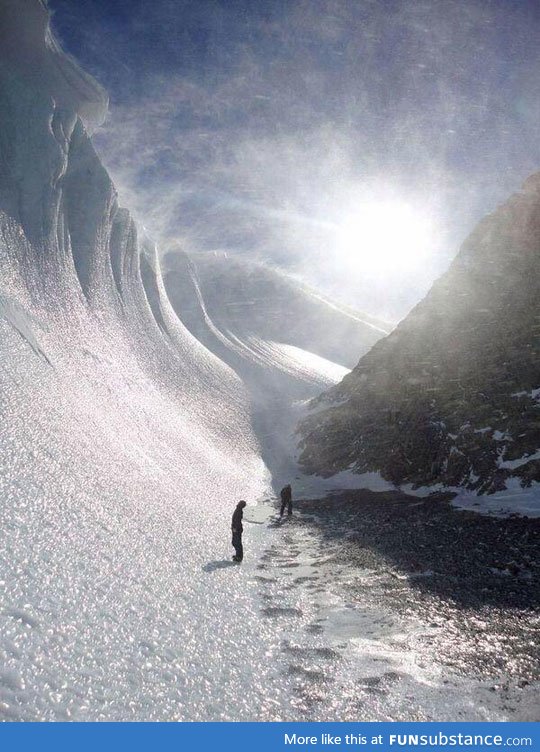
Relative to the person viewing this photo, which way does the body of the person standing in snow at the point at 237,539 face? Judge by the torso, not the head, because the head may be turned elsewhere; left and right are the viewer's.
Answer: facing to the right of the viewer

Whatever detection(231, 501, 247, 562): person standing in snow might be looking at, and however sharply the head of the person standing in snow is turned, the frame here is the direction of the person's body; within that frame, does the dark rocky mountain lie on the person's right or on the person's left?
on the person's left
